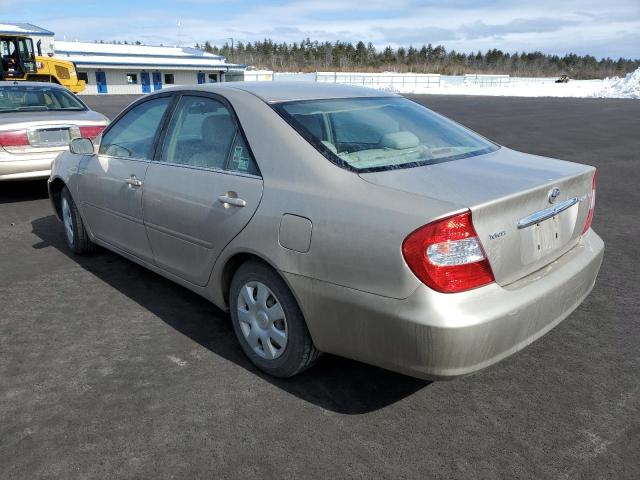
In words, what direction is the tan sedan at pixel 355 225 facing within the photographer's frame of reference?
facing away from the viewer and to the left of the viewer

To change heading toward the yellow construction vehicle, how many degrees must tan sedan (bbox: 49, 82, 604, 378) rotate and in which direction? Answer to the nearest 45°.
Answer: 0° — it already faces it
